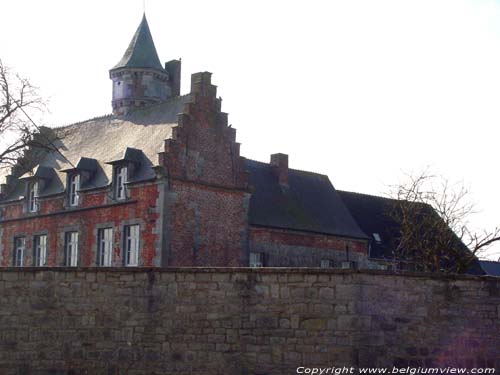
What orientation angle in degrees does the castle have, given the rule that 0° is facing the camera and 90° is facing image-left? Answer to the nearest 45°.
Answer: approximately 45°
